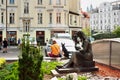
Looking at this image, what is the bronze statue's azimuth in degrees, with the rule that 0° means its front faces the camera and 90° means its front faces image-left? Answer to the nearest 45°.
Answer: approximately 90°
